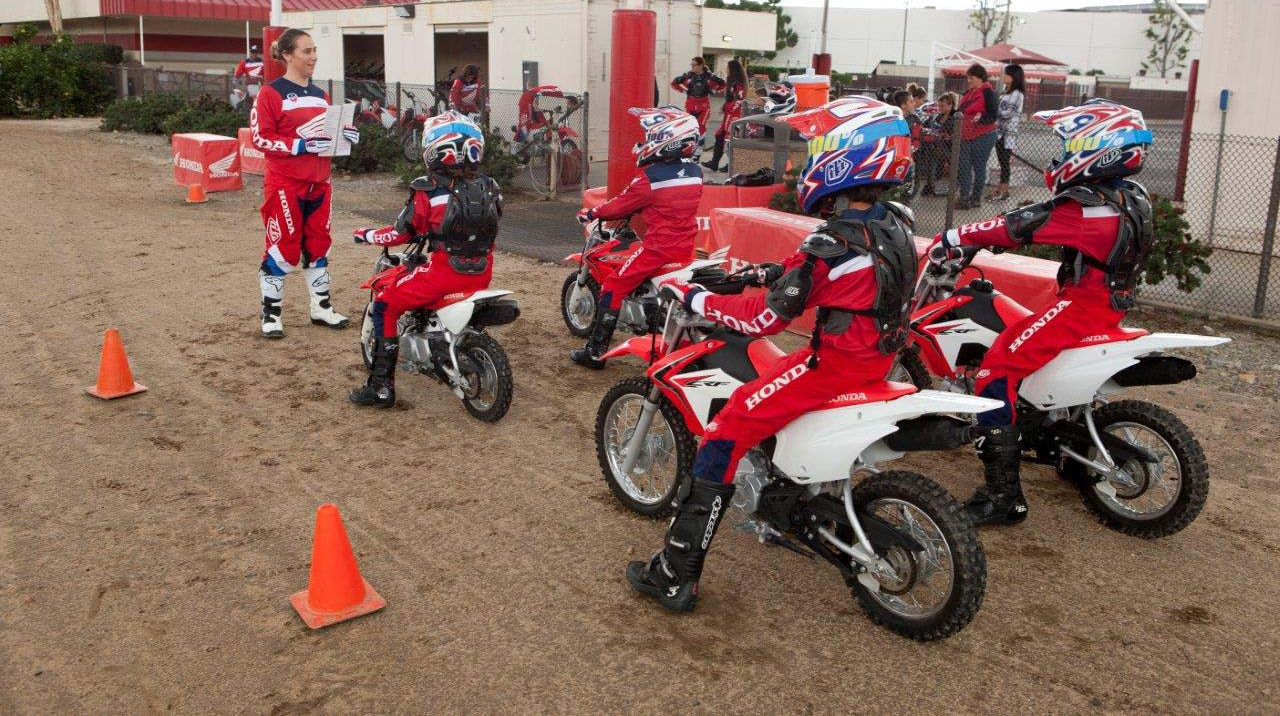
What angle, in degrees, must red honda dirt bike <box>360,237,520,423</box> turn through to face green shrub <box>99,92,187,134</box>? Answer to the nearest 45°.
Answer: approximately 45° to its right

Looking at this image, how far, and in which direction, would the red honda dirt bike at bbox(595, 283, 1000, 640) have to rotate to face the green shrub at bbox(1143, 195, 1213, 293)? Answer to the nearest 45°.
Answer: approximately 90° to its right

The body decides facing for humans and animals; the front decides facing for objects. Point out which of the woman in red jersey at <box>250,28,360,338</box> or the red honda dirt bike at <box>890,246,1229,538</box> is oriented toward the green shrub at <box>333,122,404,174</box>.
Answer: the red honda dirt bike

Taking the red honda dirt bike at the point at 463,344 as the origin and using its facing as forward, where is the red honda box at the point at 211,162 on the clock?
The red honda box is roughly at 1 o'clock from the red honda dirt bike.

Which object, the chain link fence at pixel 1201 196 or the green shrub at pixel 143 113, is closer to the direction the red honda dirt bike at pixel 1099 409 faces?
the green shrub

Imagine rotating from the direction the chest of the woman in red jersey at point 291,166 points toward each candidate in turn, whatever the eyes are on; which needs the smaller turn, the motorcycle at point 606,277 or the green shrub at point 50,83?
the motorcycle

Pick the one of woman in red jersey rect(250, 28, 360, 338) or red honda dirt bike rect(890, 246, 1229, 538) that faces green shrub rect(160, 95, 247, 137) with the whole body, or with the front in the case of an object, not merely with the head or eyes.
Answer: the red honda dirt bike

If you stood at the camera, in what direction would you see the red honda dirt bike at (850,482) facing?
facing away from the viewer and to the left of the viewer

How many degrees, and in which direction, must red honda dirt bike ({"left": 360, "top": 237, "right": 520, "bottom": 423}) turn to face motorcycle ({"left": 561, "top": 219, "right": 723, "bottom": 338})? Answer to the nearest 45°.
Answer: approximately 90° to its right

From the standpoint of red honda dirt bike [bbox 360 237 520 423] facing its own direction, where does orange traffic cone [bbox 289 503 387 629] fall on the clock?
The orange traffic cone is roughly at 8 o'clock from the red honda dirt bike.

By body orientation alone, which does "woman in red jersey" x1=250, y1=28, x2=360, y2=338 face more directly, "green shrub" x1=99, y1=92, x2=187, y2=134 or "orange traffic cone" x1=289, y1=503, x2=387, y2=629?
the orange traffic cone
